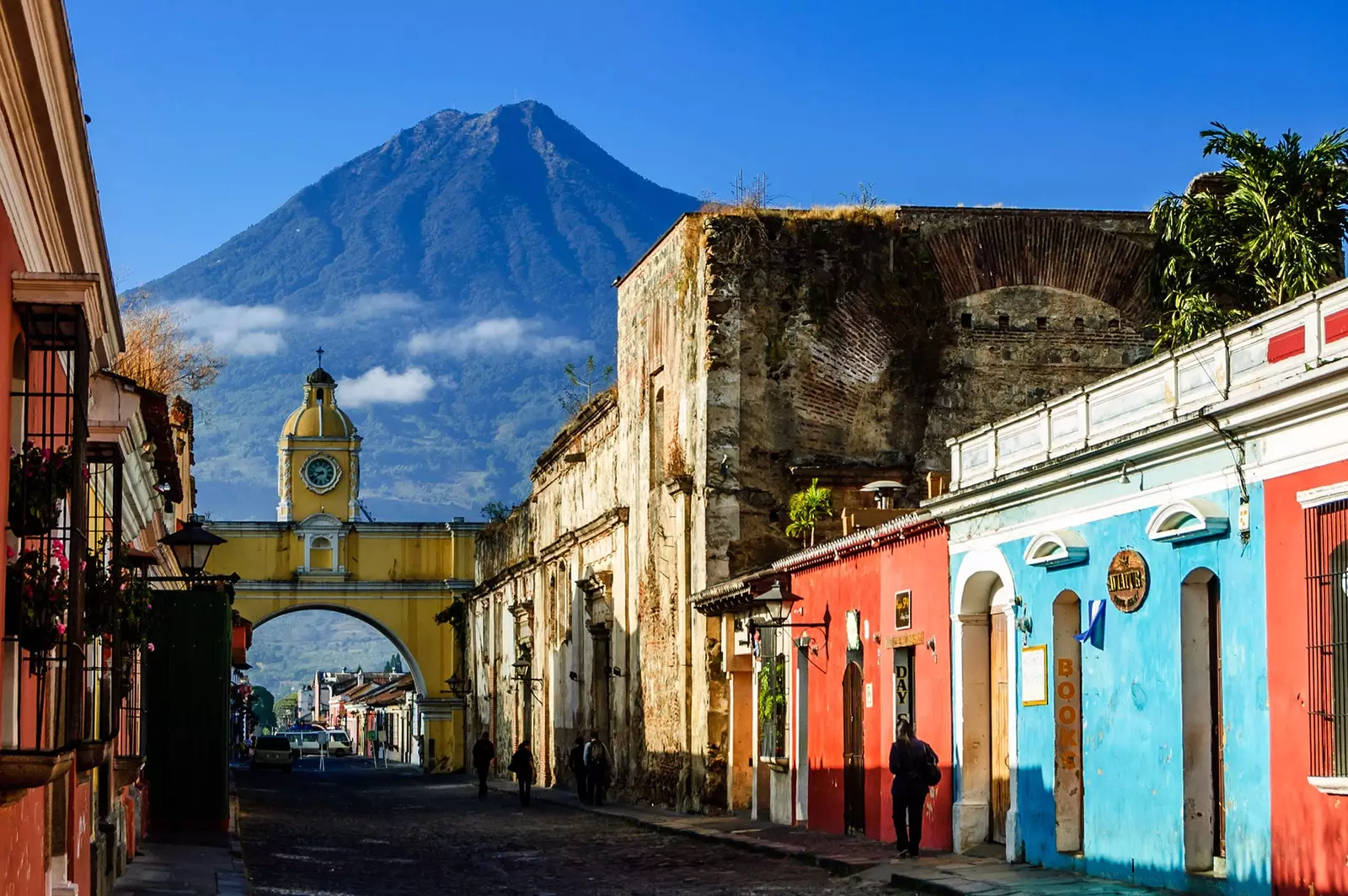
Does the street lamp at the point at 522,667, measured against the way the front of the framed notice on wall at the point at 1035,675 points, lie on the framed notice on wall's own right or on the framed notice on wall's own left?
on the framed notice on wall's own right

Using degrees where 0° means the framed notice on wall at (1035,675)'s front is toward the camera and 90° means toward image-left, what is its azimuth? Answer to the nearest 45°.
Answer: approximately 45°

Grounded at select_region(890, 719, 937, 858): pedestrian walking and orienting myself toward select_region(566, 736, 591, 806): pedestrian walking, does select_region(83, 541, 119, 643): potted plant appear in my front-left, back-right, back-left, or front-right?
back-left

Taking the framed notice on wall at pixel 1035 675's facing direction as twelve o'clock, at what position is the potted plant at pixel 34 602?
The potted plant is roughly at 11 o'clock from the framed notice on wall.

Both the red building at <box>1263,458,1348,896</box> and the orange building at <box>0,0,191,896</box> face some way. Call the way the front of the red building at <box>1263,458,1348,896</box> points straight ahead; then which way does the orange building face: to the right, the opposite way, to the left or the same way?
the opposite way

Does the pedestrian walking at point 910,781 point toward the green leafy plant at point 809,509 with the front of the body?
yes

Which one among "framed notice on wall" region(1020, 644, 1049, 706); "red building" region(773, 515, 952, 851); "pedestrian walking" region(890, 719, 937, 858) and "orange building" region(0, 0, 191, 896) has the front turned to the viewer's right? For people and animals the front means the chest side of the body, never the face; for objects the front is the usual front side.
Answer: the orange building

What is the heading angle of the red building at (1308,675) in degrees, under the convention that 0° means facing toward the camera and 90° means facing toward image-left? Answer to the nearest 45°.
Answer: approximately 45°

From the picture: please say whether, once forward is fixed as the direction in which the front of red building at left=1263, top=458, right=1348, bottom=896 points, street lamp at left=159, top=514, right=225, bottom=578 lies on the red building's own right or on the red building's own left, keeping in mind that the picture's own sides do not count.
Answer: on the red building's own right

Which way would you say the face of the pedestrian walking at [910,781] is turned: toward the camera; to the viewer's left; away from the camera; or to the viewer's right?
away from the camera

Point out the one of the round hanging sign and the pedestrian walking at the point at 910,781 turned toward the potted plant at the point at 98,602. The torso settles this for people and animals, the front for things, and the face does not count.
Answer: the round hanging sign

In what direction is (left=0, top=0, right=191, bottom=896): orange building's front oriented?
to the viewer's right
